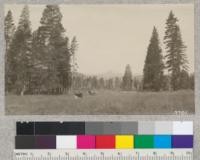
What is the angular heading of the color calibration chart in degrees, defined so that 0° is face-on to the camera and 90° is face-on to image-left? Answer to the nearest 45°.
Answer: approximately 0°
